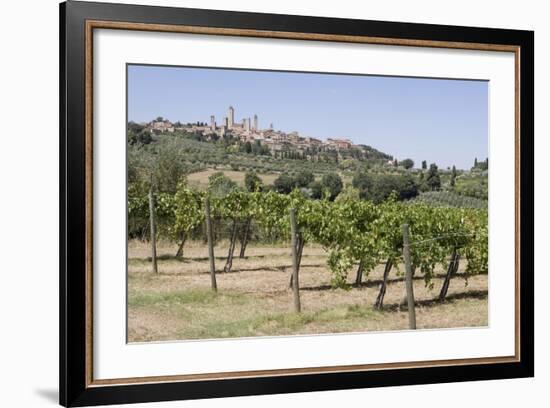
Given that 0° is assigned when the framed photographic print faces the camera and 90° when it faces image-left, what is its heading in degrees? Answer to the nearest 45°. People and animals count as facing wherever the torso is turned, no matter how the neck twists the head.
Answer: approximately 315°
